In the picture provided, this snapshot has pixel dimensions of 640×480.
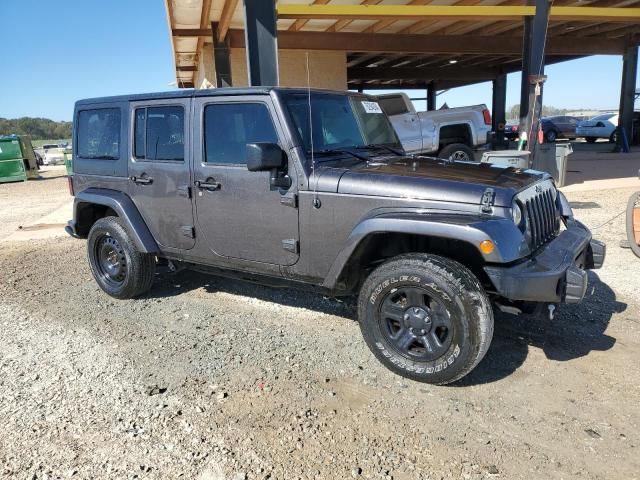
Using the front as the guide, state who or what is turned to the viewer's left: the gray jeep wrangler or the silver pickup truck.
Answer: the silver pickup truck

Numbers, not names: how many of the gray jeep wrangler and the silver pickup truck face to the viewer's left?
1

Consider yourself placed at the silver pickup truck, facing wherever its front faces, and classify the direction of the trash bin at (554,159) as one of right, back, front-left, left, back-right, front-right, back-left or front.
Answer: back

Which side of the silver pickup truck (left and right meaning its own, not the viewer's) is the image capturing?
left

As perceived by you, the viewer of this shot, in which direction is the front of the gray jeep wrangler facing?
facing the viewer and to the right of the viewer

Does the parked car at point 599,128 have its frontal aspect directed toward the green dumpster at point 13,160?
yes

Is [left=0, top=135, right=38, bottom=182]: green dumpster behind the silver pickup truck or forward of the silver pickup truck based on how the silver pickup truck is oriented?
forward

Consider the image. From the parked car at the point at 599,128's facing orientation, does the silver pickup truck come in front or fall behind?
in front

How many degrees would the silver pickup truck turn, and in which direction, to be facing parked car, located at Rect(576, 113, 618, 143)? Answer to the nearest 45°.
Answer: approximately 135° to its right

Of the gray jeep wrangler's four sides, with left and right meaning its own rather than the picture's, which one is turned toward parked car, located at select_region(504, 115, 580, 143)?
left

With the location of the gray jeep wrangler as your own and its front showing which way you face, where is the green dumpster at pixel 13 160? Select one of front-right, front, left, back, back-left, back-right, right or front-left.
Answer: back

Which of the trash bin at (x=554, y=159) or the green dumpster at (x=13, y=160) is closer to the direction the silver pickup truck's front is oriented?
the green dumpster

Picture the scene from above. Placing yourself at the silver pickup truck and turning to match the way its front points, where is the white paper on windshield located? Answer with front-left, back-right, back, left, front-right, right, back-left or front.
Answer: left
